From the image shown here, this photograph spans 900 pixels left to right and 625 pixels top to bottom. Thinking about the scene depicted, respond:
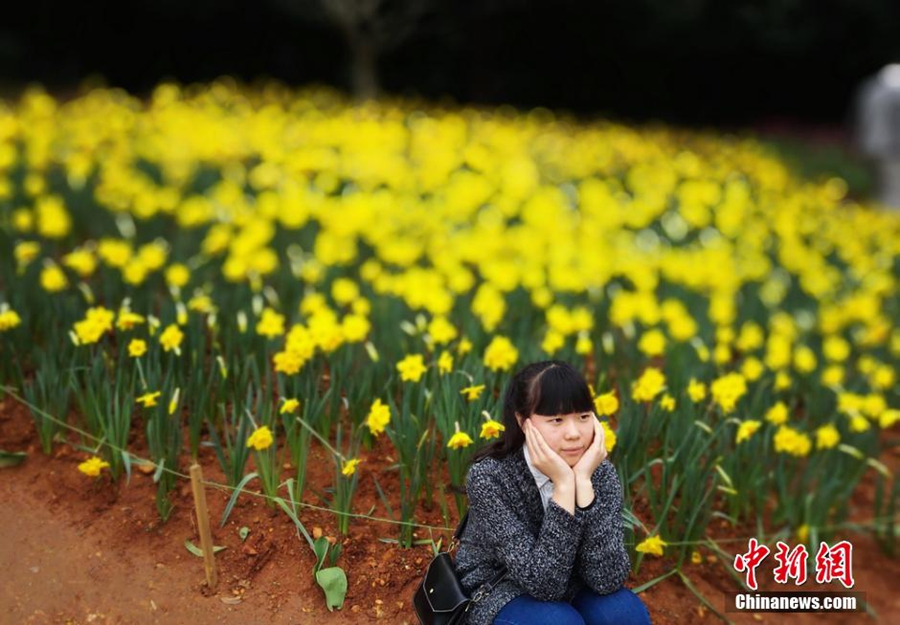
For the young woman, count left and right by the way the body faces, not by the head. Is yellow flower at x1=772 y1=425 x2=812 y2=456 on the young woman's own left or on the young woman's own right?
on the young woman's own left

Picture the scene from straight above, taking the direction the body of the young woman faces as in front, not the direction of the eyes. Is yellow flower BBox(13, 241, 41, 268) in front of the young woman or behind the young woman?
behind

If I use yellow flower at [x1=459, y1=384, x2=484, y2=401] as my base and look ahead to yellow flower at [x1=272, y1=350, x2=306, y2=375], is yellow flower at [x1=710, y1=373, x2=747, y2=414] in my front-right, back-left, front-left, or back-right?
back-right

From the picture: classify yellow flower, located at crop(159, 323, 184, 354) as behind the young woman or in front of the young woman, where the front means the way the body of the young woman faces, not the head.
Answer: behind

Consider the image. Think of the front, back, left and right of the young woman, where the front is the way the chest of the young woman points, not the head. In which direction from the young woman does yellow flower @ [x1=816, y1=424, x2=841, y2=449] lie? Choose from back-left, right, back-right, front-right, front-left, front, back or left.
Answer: left

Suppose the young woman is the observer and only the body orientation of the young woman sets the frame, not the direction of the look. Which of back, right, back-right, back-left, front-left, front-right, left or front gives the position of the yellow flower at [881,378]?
left

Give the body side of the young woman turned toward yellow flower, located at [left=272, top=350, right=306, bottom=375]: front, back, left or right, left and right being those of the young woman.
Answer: back

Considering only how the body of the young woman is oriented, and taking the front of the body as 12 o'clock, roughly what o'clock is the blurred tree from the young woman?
The blurred tree is roughly at 7 o'clock from the young woman.

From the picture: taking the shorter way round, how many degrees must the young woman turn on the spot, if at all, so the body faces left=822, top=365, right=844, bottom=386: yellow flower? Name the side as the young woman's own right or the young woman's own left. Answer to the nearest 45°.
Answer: approximately 90° to the young woman's own left

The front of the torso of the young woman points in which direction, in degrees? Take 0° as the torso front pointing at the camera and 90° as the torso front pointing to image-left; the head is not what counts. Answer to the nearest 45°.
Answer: approximately 315°

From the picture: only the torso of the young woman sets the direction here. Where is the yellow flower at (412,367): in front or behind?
behind
